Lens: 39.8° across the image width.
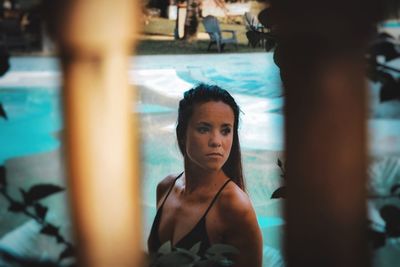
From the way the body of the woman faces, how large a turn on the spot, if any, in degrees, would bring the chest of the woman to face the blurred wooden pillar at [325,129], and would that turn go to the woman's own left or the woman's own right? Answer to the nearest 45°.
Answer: approximately 45° to the woman's own left

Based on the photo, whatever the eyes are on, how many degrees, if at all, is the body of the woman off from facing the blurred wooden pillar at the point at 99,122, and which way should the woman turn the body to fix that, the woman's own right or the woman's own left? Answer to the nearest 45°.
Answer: approximately 45° to the woman's own left

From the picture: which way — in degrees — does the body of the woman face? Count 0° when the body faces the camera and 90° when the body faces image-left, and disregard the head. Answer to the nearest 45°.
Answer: approximately 45°
